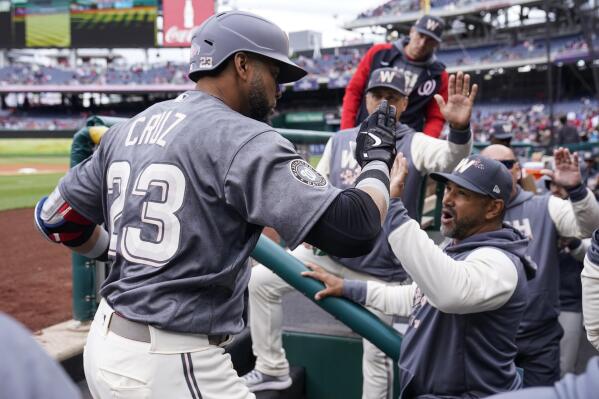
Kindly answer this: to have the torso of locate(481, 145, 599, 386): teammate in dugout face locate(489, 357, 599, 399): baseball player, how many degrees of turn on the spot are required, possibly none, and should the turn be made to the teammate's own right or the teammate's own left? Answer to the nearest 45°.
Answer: approximately 45° to the teammate's own left

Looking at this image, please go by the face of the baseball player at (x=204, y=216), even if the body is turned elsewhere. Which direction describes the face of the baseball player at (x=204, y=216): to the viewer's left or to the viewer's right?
to the viewer's right

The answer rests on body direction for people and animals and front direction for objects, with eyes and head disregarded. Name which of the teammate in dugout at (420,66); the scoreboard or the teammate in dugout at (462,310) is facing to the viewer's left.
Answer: the teammate in dugout at (462,310)

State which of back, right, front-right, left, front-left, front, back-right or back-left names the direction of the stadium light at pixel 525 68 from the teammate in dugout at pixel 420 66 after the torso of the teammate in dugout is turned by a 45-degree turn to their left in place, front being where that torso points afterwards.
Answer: back-left

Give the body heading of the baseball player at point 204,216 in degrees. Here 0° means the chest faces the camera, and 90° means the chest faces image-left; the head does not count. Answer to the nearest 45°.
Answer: approximately 225°

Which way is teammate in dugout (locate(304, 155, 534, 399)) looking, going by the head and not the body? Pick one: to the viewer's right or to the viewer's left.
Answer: to the viewer's left

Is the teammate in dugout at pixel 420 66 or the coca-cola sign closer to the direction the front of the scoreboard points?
the teammate in dugout

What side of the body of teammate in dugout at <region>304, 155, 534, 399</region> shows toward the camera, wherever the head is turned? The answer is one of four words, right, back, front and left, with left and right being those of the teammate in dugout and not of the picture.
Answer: left

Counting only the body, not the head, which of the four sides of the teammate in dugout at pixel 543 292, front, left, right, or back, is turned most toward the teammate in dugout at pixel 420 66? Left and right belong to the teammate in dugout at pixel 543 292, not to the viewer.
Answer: right
